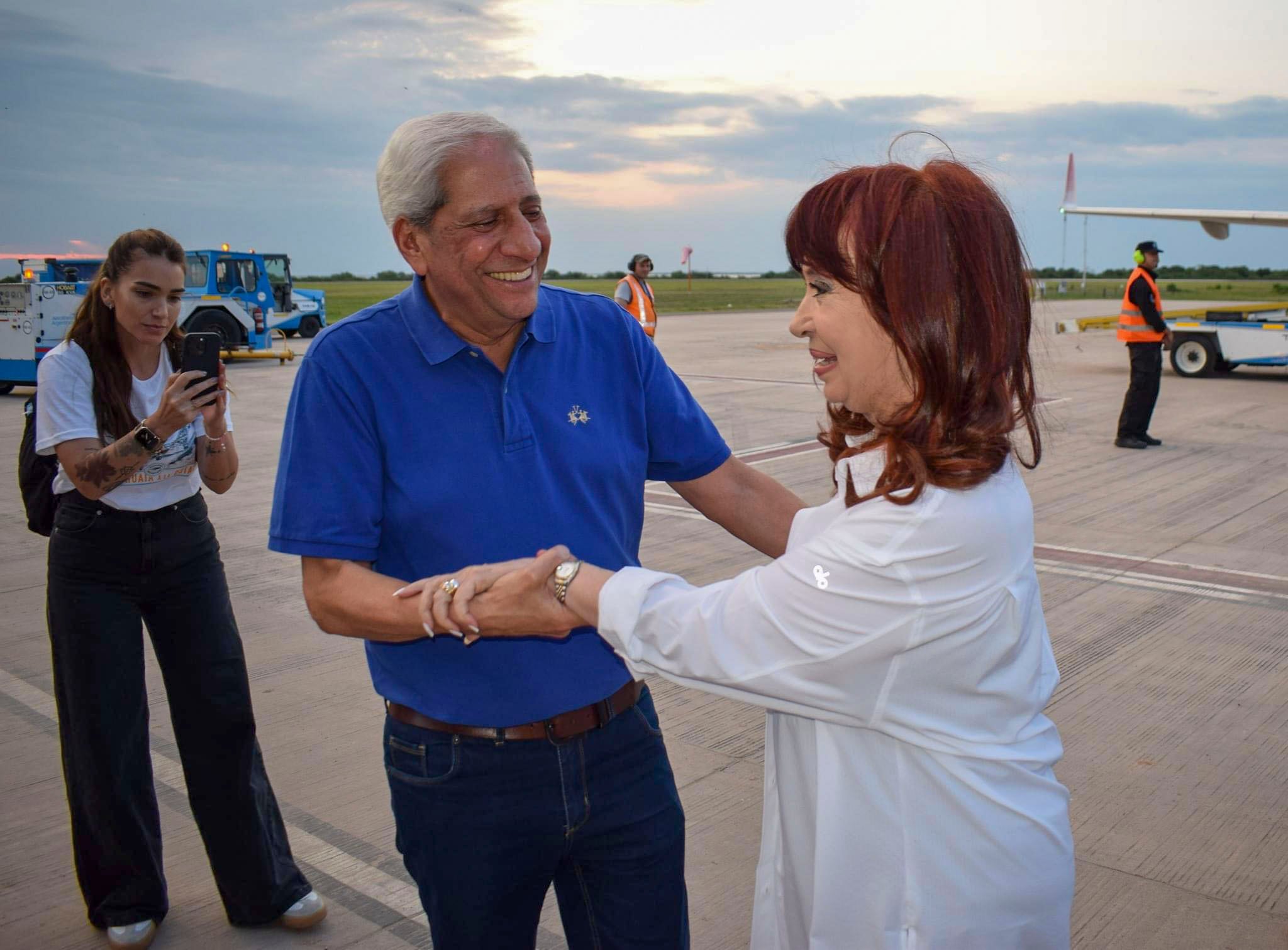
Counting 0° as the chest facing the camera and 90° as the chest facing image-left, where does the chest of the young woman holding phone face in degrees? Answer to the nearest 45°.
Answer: approximately 315°

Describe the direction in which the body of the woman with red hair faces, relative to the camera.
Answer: to the viewer's left

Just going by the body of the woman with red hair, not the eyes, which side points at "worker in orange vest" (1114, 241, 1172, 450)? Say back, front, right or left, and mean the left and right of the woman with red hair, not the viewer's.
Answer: right

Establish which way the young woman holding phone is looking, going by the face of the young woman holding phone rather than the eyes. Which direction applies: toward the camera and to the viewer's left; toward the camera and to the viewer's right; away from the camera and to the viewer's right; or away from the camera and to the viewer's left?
toward the camera and to the viewer's right

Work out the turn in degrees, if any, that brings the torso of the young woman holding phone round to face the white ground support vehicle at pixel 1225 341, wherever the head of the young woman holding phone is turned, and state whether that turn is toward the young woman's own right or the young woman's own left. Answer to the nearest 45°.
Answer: approximately 90° to the young woman's own left

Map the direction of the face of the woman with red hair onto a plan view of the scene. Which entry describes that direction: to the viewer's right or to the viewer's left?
to the viewer's left

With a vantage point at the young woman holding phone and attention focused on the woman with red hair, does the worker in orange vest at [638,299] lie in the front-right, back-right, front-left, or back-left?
back-left

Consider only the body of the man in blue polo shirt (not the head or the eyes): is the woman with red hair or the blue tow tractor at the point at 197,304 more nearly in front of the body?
the woman with red hair
